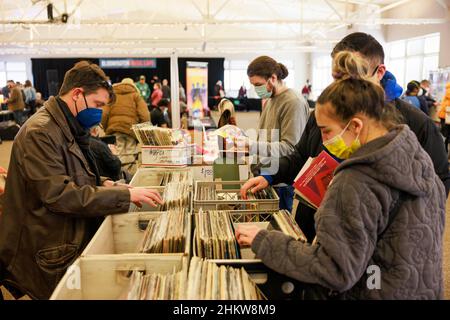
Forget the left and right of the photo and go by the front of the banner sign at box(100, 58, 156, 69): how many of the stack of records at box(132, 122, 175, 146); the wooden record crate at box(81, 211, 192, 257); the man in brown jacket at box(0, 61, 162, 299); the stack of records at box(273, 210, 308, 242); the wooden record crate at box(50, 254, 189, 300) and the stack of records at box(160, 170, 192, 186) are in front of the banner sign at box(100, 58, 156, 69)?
6

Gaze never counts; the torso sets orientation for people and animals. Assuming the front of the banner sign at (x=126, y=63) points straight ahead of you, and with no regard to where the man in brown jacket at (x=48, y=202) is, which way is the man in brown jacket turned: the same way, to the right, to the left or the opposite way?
to the left

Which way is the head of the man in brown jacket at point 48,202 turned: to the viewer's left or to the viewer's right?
to the viewer's right

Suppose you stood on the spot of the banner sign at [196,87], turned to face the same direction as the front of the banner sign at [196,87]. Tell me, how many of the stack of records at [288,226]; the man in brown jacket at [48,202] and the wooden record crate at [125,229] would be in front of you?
3

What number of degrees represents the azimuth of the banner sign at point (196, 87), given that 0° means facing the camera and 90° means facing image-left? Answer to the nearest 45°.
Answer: approximately 0°

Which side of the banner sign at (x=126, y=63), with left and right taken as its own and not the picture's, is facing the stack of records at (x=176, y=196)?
front

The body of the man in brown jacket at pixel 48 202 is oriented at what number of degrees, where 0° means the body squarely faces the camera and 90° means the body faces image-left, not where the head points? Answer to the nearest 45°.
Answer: approximately 270°

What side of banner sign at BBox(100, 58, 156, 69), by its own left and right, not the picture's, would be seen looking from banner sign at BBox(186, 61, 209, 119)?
front

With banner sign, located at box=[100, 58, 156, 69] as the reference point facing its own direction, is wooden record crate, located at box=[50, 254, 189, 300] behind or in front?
in front

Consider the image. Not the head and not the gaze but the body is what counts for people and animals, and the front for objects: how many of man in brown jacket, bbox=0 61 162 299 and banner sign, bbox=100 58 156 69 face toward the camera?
1

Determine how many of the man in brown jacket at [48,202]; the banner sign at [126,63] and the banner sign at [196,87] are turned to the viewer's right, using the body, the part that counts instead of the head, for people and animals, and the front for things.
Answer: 1

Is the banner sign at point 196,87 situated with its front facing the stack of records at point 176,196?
yes

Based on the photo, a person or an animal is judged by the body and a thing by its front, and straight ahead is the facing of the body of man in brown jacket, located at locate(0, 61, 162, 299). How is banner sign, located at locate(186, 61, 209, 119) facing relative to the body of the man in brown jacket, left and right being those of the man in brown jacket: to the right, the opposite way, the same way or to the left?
to the right
